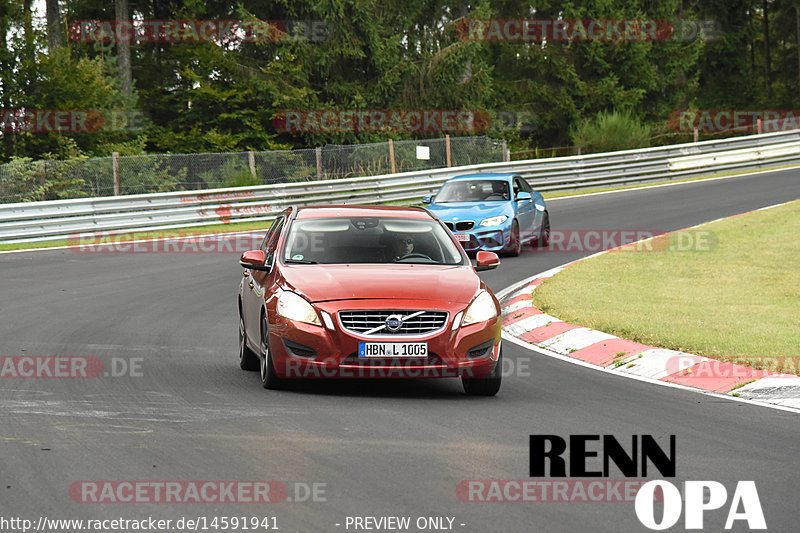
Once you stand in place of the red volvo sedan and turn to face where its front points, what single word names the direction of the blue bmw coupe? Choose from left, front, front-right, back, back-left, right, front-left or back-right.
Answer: back

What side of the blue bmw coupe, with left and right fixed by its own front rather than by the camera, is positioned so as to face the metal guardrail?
right

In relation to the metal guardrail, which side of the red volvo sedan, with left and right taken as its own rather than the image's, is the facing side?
back

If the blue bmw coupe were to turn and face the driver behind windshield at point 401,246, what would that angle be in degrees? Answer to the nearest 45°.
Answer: approximately 45° to its left

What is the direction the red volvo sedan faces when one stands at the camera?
facing the viewer

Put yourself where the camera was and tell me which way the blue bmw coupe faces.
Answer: facing the viewer and to the left of the viewer

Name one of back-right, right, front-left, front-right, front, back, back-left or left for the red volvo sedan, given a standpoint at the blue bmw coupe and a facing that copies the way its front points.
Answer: front-left

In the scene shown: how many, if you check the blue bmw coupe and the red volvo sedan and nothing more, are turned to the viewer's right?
0
